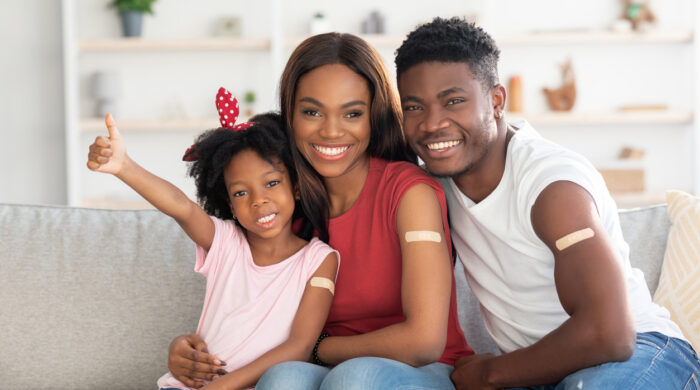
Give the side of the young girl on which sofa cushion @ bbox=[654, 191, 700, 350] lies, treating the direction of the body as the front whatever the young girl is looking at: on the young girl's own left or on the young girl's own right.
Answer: on the young girl's own left

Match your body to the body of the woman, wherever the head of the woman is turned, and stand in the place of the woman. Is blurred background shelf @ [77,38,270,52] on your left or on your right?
on your right

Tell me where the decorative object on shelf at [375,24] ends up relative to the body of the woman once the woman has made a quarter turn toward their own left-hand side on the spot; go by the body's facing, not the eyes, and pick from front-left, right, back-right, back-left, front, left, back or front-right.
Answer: back-left

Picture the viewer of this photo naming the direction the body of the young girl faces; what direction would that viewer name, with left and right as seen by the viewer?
facing the viewer

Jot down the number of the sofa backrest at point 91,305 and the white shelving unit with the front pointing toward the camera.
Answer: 2

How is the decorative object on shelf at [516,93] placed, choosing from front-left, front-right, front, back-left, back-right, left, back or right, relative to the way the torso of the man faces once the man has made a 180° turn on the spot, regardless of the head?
front-left

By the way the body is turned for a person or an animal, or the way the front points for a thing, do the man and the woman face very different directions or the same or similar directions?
same or similar directions

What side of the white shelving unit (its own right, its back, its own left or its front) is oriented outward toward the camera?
front

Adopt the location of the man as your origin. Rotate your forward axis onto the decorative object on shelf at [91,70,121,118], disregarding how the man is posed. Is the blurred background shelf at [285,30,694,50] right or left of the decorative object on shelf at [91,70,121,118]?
right

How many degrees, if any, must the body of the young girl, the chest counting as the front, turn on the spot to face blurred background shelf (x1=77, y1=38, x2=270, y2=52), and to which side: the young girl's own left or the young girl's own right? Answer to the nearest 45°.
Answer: approximately 180°

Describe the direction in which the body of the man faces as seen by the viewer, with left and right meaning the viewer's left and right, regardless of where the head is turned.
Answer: facing the viewer and to the left of the viewer
